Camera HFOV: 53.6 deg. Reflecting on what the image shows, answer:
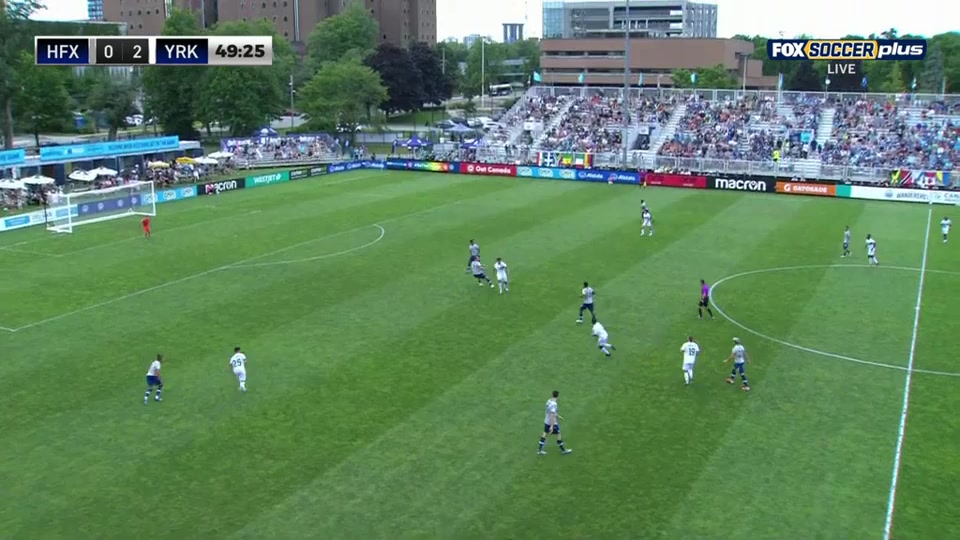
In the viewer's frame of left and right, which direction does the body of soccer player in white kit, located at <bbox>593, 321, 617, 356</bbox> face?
facing to the left of the viewer

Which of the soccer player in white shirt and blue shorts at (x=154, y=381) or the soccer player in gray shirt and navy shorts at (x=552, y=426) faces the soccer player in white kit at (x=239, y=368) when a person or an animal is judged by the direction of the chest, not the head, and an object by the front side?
the soccer player in white shirt and blue shorts at (x=154, y=381)

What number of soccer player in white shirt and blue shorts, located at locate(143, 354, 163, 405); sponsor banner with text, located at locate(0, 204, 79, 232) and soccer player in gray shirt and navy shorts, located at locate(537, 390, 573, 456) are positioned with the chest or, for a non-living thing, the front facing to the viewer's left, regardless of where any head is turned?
0

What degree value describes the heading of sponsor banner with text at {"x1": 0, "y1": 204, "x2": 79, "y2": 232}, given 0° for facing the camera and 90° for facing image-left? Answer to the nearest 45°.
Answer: approximately 315°

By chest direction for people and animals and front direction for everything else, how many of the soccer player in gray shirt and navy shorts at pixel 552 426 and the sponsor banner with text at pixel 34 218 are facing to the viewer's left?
0

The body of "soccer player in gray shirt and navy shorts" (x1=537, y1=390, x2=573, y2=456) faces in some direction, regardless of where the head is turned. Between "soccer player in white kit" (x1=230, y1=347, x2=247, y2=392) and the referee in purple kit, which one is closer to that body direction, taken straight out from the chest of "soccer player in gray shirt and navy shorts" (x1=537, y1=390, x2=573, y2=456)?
the referee in purple kit

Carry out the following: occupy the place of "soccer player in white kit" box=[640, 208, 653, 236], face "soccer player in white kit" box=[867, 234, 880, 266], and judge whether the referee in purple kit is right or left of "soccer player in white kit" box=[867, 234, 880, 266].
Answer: right

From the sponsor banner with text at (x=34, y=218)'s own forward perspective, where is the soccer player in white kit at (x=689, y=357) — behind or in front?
in front

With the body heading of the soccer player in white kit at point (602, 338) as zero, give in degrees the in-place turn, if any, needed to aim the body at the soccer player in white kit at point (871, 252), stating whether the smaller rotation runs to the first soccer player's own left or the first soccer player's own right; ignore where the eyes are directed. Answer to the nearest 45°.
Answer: approximately 135° to the first soccer player's own right

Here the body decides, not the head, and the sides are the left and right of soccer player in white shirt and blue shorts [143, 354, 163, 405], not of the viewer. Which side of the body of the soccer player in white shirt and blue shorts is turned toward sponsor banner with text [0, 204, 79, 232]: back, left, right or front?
left

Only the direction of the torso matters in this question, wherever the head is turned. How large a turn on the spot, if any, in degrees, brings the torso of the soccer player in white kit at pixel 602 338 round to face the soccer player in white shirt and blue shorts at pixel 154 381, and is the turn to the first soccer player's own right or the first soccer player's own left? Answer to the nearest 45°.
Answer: approximately 45° to the first soccer player's own left

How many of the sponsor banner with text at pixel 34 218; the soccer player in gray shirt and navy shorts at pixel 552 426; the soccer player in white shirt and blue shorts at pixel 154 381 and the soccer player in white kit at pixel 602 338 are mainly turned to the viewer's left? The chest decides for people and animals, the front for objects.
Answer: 1

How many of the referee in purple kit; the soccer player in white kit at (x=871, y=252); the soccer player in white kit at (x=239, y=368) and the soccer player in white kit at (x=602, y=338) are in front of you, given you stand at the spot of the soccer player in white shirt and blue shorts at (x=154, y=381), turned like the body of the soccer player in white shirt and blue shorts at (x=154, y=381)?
4

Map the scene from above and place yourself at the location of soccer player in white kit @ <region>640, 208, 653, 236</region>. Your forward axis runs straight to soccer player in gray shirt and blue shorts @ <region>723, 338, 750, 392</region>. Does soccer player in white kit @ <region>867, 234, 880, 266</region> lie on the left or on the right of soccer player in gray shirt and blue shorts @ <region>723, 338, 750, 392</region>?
left

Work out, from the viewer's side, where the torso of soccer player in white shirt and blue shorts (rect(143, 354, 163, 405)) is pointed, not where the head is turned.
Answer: to the viewer's right
